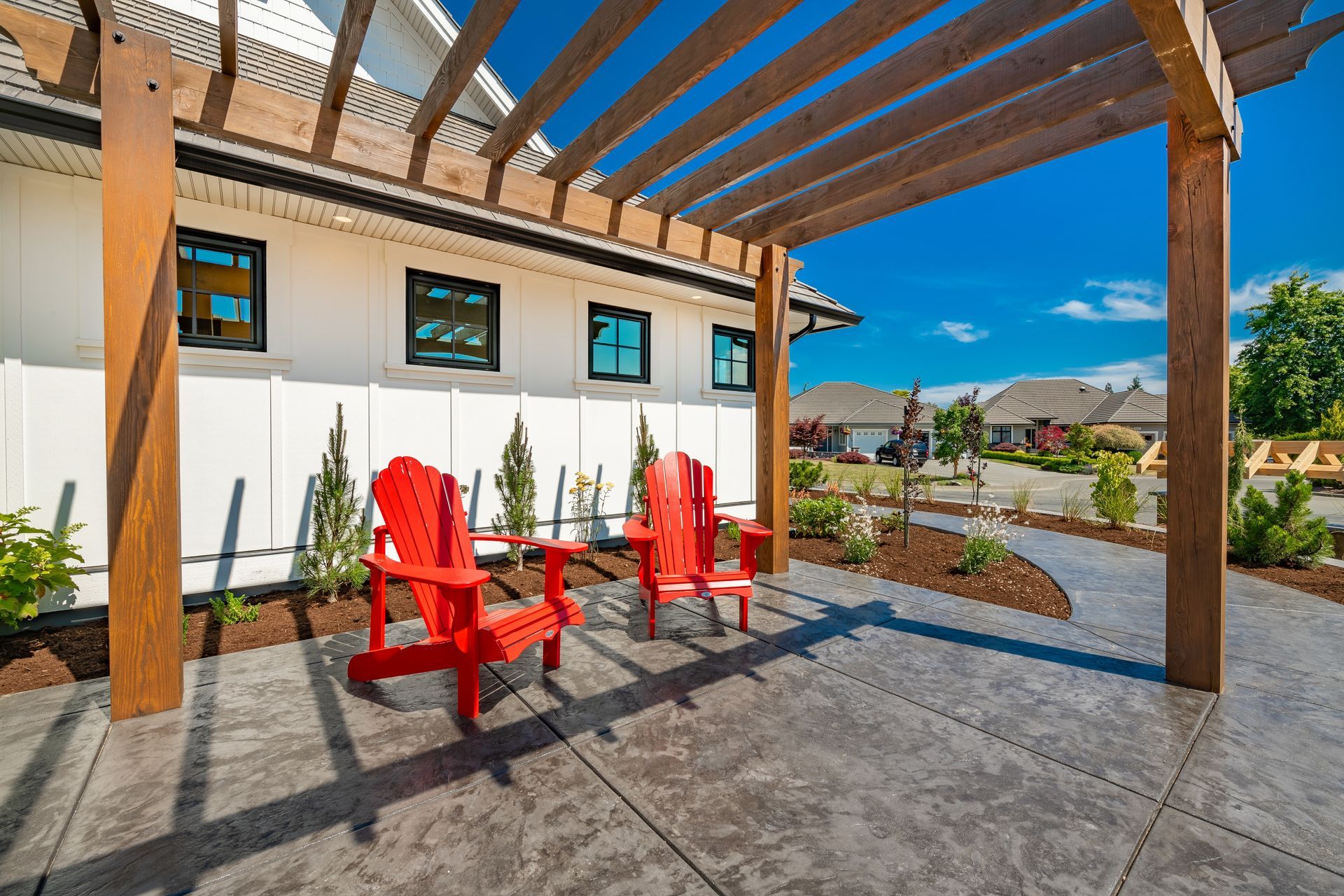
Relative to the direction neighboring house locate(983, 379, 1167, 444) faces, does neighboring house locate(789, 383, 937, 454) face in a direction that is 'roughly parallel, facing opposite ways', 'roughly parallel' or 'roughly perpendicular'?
roughly parallel

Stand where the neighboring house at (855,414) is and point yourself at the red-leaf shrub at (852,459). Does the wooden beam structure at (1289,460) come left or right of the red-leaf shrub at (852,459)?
left

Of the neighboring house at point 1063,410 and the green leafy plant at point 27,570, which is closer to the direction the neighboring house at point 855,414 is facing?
the green leafy plant

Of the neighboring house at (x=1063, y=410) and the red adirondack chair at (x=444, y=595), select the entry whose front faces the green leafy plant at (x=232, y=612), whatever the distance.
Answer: the neighboring house

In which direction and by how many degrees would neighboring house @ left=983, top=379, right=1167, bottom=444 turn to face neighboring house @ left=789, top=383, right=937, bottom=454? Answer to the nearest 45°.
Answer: approximately 45° to its right

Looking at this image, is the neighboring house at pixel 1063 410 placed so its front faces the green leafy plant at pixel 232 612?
yes

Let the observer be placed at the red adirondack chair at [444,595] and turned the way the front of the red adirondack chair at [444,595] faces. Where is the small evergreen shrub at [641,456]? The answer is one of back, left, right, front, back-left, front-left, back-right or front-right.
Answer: left

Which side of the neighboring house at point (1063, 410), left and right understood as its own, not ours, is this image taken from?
front

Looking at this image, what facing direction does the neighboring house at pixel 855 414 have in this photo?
toward the camera

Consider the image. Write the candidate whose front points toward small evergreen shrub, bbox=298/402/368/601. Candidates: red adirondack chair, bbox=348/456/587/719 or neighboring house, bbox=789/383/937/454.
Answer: the neighboring house

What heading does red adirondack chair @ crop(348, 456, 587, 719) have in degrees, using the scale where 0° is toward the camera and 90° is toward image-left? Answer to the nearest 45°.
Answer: approximately 315°

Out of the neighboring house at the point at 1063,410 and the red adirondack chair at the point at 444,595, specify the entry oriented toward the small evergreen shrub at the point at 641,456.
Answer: the neighboring house

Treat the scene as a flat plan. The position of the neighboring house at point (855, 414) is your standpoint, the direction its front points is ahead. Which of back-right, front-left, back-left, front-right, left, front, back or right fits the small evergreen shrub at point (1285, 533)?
front

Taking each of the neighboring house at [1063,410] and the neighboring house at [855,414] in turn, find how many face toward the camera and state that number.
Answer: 2

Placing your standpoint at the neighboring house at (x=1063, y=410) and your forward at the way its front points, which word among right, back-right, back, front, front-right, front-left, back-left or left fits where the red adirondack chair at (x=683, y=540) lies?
front

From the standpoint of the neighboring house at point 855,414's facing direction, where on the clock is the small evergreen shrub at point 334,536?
The small evergreen shrub is roughly at 12 o'clock from the neighboring house.

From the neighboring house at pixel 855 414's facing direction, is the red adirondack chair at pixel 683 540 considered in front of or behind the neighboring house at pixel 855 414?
in front

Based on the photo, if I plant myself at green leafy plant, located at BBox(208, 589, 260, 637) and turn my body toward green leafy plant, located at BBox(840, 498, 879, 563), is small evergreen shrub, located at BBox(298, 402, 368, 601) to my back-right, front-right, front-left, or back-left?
front-left

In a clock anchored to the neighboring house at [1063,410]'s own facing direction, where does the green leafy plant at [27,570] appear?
The green leafy plant is roughly at 12 o'clock from the neighboring house.
